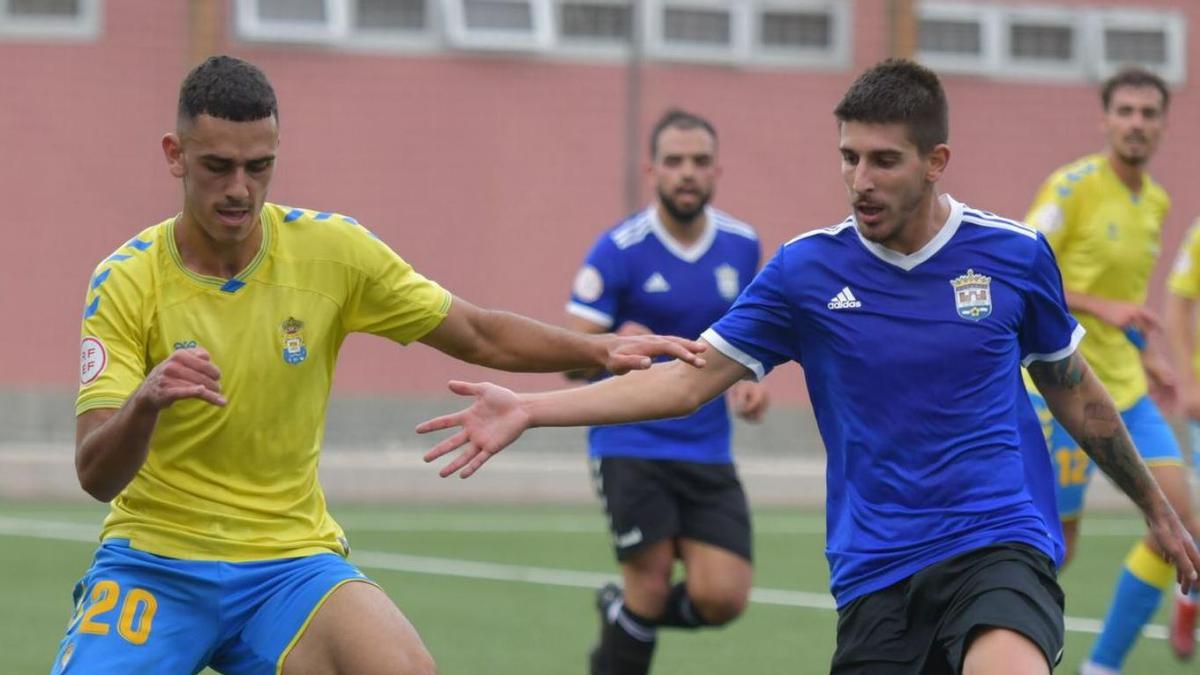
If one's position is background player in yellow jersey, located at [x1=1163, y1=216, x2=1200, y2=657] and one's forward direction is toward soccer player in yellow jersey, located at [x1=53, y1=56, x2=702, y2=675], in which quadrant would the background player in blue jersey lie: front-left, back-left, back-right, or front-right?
front-right

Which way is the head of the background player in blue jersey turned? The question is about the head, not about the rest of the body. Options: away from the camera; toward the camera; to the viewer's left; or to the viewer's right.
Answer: toward the camera

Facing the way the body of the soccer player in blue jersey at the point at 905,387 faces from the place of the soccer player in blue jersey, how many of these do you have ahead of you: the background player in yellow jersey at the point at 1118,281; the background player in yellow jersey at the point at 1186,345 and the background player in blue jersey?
0

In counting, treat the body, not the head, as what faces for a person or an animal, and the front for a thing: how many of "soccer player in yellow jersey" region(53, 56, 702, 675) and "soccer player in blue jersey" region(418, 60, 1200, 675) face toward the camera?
2

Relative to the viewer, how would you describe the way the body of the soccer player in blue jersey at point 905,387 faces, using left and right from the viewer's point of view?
facing the viewer

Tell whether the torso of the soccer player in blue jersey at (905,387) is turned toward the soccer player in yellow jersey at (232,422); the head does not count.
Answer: no

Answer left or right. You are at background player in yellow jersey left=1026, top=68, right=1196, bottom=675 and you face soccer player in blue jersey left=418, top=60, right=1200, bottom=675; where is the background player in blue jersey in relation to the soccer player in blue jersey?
right

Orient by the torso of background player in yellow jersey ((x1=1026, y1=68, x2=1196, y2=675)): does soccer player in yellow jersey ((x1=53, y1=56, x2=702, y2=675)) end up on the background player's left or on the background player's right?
on the background player's right

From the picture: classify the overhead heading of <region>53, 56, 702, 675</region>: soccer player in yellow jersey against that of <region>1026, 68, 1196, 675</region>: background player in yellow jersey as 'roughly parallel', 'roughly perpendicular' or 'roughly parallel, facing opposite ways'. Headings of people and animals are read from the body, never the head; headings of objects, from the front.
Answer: roughly parallel

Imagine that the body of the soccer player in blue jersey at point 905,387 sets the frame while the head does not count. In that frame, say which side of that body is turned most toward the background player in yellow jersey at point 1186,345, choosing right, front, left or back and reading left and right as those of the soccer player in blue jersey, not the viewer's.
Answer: back

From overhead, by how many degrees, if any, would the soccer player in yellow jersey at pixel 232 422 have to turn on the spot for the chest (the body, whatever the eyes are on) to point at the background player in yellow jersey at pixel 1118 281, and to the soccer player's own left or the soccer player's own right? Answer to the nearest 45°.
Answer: approximately 135° to the soccer player's own left

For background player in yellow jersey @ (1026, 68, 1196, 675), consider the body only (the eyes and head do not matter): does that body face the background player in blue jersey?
no

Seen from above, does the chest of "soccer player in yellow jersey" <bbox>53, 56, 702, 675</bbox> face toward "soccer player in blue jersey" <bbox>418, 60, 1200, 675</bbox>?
no

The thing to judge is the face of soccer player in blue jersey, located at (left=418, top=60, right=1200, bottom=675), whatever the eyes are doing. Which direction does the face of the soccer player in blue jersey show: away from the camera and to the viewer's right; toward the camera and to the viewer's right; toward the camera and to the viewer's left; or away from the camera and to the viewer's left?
toward the camera and to the viewer's left

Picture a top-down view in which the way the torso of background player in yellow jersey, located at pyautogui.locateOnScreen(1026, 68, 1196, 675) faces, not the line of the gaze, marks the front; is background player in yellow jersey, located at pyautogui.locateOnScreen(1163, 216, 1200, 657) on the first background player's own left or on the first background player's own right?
on the first background player's own left

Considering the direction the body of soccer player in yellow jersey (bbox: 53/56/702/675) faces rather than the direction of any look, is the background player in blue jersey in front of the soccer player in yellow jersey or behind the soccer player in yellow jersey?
behind

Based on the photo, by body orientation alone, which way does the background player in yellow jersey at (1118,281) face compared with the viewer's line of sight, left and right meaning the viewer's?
facing the viewer and to the right of the viewer

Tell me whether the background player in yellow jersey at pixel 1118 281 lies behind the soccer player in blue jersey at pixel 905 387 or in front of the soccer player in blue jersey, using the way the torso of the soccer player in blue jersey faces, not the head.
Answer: behind

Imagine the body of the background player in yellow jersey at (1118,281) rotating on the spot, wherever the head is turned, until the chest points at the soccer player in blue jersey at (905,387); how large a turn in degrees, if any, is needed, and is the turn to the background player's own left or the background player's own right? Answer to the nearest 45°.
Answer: approximately 45° to the background player's own right
